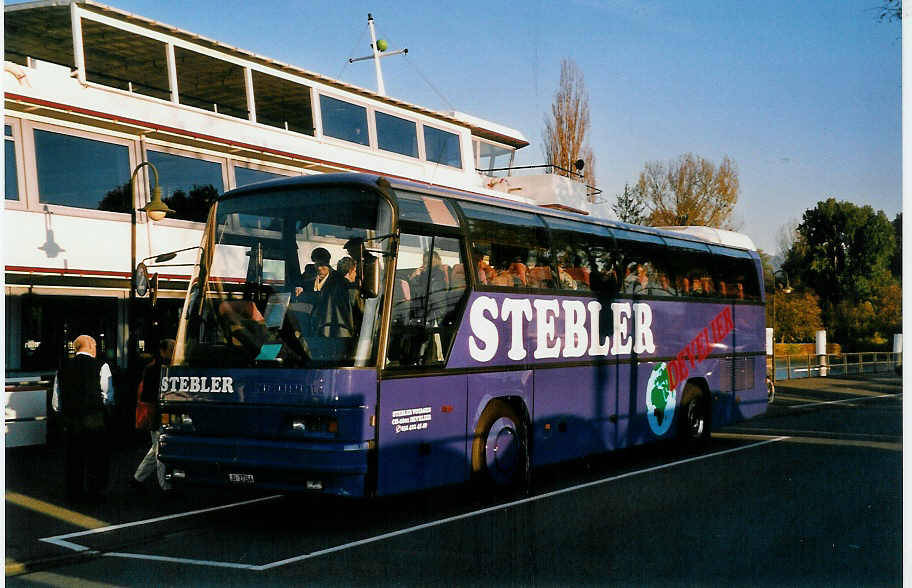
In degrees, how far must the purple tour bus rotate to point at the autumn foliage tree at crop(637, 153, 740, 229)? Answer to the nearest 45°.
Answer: approximately 135° to its right

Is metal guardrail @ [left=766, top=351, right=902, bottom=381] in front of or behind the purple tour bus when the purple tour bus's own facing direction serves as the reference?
behind

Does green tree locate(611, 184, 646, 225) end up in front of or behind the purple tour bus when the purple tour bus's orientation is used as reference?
behind

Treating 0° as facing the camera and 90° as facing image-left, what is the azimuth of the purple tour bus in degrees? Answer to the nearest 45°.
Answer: approximately 45°

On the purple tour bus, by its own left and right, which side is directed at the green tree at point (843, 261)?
back
